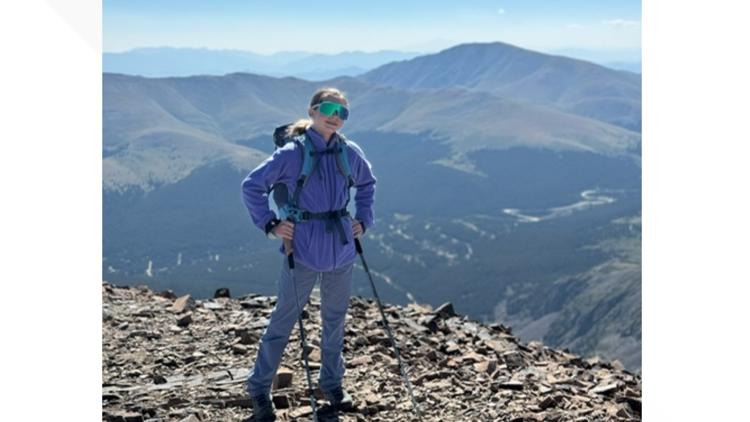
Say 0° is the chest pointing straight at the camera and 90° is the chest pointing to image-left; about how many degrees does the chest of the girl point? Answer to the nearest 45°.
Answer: approximately 315°
